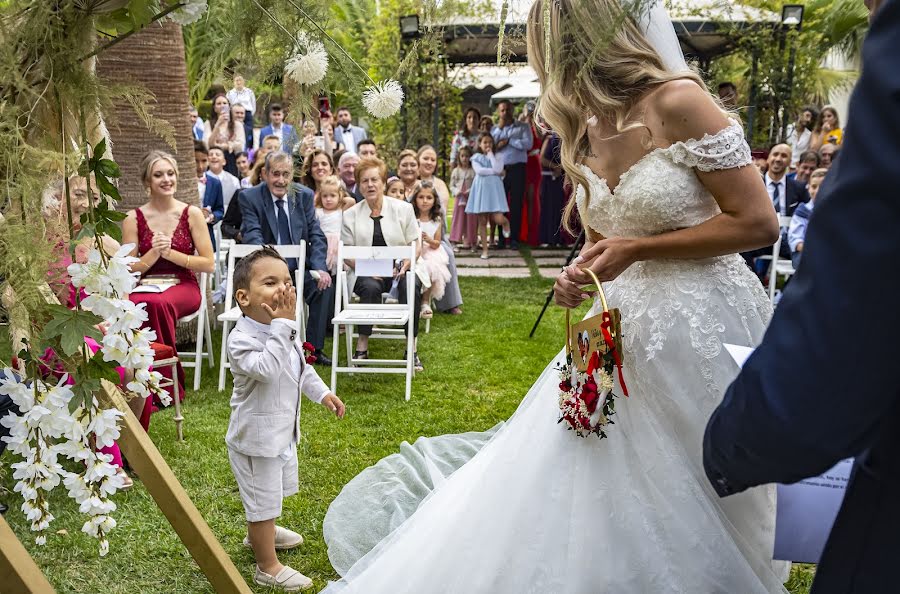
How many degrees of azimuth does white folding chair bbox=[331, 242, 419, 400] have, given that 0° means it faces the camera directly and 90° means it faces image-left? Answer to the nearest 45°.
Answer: approximately 0°

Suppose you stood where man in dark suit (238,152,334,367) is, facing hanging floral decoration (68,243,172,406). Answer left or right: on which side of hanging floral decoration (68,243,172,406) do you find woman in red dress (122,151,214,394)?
right

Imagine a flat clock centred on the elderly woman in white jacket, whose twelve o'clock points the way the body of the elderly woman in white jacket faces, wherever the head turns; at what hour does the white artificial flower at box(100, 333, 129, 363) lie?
The white artificial flower is roughly at 12 o'clock from the elderly woman in white jacket.

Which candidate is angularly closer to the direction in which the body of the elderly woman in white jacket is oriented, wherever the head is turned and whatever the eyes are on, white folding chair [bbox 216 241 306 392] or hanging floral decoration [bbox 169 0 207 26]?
the hanging floral decoration

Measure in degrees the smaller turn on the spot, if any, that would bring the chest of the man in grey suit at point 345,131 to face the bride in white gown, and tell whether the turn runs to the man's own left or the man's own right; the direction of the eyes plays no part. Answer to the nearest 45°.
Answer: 0° — they already face them

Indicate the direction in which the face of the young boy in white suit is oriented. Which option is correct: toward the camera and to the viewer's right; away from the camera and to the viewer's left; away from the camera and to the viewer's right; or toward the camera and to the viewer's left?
toward the camera and to the viewer's right
